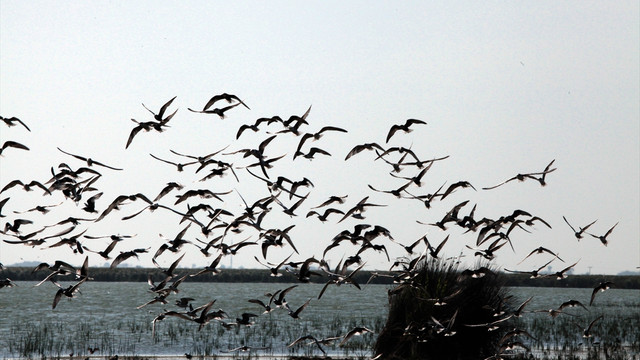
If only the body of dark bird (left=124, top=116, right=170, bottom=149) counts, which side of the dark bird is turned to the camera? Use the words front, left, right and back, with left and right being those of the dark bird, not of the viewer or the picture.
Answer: left

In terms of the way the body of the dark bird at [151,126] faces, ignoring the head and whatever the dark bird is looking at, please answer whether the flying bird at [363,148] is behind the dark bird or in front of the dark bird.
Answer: behind
